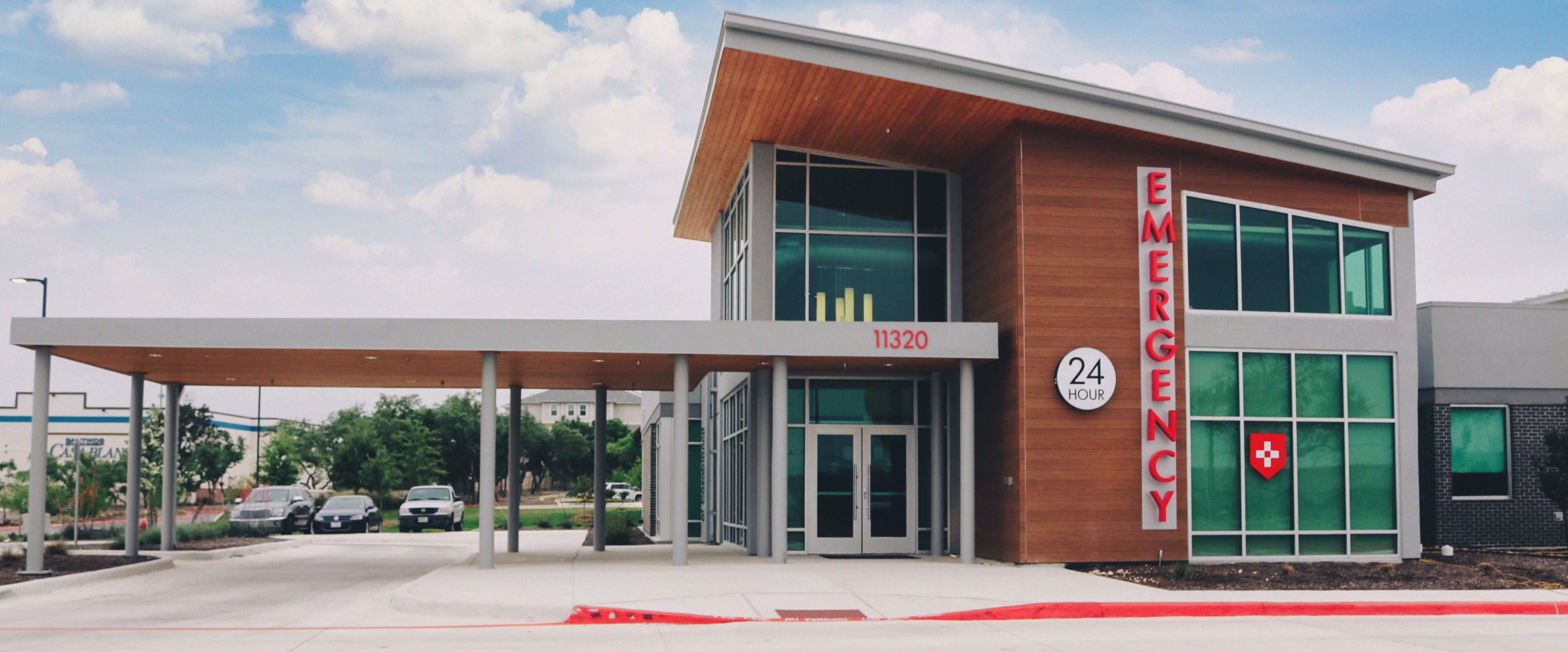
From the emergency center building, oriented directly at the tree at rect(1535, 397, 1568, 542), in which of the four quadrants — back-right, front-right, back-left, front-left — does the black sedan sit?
back-left

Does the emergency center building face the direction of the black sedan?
no

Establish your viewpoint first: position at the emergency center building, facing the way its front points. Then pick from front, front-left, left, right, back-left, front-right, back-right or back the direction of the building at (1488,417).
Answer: back-left

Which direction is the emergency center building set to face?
toward the camera

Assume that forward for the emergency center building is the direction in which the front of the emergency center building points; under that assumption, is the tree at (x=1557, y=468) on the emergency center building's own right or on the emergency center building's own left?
on the emergency center building's own left

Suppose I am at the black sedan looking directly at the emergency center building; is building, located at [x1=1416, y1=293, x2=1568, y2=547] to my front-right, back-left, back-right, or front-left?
front-left
